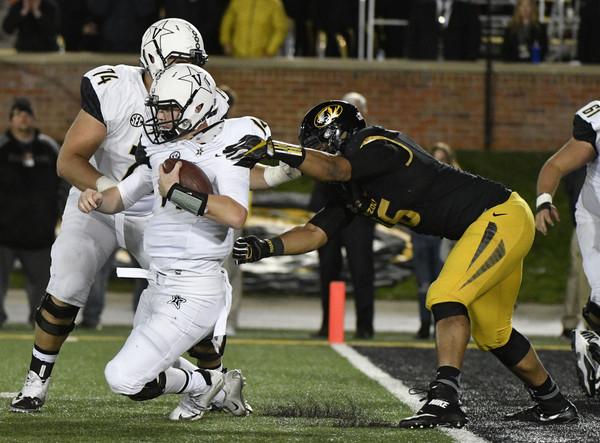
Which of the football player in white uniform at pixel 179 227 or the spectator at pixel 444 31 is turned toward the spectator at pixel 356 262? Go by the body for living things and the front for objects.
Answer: the spectator at pixel 444 31

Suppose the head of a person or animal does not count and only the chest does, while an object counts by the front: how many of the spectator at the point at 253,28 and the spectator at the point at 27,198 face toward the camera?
2

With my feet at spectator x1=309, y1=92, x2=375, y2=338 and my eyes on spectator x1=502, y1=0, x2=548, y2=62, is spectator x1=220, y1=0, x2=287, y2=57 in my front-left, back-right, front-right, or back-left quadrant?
front-left

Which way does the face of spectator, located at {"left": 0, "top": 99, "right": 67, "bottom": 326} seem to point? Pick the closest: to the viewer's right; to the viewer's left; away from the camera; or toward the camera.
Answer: toward the camera

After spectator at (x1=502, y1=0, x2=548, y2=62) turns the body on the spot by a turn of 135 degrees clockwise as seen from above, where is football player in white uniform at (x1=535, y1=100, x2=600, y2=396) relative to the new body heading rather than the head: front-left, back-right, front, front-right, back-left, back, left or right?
back-left

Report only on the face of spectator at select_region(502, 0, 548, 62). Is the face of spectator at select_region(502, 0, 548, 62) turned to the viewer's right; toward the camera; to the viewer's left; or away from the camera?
toward the camera

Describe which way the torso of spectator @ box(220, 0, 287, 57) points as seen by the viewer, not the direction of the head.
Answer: toward the camera

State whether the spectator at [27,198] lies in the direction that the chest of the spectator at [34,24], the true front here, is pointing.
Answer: yes

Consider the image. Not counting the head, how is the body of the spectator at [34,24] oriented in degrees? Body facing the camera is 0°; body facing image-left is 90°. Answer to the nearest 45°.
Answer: approximately 0°

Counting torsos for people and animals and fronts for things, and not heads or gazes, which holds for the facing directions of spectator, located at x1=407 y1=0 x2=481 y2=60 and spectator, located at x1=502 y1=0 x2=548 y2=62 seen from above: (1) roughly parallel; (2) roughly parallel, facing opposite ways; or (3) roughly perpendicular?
roughly parallel

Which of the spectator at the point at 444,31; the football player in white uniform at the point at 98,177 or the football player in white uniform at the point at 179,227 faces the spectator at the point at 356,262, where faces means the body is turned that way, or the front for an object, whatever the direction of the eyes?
the spectator at the point at 444,31

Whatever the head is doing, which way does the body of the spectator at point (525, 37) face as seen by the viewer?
toward the camera

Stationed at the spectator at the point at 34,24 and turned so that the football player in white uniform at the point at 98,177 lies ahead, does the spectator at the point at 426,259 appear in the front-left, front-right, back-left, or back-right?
front-left

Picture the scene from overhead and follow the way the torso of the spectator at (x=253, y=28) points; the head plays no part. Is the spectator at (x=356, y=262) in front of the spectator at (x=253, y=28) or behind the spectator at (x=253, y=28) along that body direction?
in front

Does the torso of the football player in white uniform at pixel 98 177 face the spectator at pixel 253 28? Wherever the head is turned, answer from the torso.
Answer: no

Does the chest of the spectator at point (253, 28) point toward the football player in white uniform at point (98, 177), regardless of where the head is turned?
yes

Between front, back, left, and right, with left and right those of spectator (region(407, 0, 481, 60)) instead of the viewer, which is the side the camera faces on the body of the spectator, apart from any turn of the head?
front

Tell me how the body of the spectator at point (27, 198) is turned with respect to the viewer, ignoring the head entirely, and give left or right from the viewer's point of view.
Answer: facing the viewer

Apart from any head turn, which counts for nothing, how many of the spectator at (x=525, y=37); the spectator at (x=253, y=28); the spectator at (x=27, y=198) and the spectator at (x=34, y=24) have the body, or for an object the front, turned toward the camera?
4

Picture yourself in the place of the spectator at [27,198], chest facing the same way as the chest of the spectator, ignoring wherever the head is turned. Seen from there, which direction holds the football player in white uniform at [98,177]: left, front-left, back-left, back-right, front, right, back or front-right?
front
